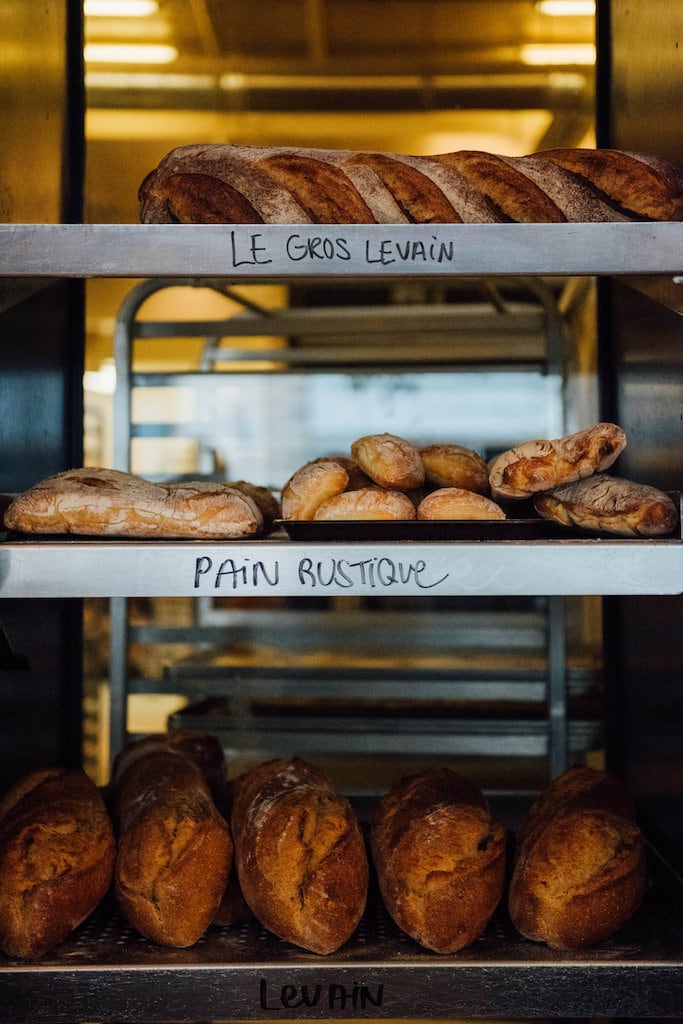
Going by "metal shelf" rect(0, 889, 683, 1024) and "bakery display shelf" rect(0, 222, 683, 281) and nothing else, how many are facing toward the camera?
2

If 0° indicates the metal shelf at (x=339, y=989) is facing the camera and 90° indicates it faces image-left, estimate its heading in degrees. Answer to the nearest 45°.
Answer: approximately 0°
